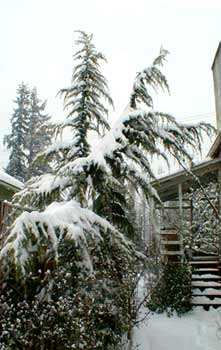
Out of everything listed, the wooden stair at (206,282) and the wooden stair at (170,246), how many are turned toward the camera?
2

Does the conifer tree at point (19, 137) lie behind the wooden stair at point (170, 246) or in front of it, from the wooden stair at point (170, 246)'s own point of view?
behind

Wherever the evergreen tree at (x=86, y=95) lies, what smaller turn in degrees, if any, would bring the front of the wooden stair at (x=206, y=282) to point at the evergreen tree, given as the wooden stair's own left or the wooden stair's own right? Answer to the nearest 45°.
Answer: approximately 45° to the wooden stair's own right

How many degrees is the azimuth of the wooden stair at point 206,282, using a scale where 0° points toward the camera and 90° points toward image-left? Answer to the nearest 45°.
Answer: approximately 0°

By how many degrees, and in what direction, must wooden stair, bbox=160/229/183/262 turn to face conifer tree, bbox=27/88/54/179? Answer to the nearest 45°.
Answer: approximately 135° to its right

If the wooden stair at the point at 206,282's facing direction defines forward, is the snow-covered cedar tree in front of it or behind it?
in front

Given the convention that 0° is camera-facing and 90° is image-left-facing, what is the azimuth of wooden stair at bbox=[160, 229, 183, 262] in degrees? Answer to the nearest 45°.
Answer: approximately 0°

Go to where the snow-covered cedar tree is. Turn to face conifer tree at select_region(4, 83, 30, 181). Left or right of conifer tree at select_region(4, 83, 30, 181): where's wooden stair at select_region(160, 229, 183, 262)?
right
